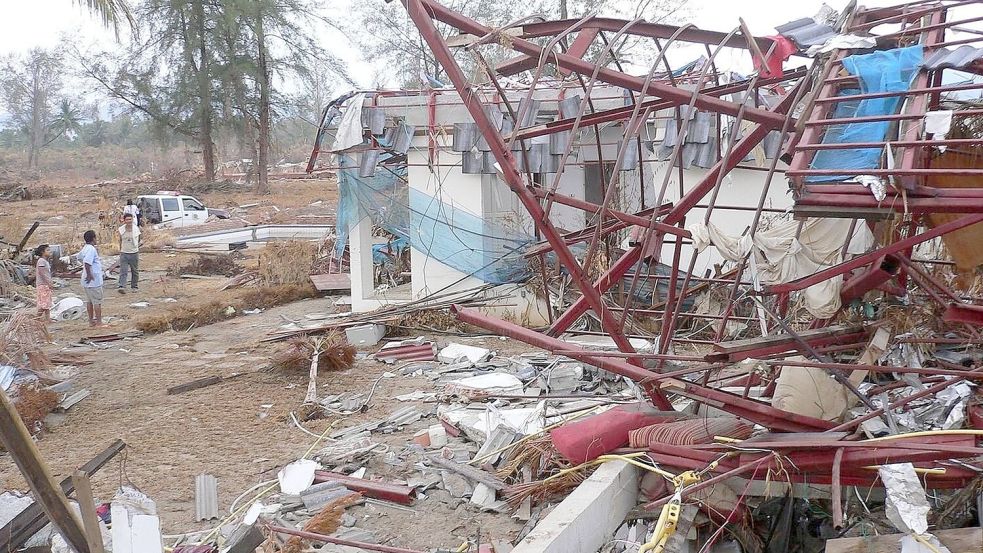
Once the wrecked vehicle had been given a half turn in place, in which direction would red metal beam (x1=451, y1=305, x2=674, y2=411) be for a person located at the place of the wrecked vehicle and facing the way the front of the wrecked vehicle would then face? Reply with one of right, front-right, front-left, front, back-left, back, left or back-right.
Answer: left

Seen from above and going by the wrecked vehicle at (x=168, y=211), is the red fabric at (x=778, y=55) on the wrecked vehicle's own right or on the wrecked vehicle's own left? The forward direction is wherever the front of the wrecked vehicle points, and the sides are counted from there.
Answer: on the wrecked vehicle's own right

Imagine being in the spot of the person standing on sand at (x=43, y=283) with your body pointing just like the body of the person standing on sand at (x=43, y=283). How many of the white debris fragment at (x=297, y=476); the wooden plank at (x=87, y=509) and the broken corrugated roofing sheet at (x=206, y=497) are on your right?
3

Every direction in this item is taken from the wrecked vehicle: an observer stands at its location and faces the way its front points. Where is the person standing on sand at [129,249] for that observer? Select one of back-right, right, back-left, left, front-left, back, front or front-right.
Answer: right

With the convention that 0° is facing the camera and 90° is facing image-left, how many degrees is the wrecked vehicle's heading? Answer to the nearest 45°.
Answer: approximately 270°

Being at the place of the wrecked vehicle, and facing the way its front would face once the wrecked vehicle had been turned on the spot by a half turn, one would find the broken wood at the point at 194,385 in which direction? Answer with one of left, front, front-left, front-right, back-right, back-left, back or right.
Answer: left

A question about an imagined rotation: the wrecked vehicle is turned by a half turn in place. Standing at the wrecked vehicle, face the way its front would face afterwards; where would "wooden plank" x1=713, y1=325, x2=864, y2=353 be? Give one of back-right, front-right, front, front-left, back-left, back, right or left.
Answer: left

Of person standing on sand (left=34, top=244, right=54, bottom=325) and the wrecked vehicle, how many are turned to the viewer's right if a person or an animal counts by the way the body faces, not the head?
2

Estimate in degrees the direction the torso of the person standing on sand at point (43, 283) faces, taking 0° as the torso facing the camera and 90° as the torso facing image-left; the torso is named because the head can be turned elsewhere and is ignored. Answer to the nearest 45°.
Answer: approximately 270°
